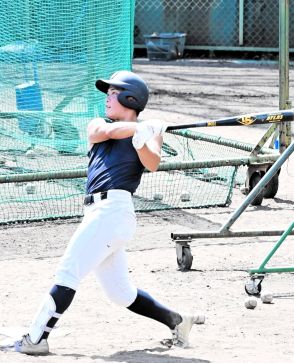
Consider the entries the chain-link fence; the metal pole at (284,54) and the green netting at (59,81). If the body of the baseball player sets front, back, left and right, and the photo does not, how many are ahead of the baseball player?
0

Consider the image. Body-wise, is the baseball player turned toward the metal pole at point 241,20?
no

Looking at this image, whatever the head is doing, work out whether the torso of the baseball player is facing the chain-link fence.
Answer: no

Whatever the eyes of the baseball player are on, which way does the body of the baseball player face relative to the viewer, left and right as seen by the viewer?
facing the viewer and to the left of the viewer

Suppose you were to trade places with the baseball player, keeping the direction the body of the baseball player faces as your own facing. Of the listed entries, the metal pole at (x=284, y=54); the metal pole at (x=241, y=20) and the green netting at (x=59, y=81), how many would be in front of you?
0

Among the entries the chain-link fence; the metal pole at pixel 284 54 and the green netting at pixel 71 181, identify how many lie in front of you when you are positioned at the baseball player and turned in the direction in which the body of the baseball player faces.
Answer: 0

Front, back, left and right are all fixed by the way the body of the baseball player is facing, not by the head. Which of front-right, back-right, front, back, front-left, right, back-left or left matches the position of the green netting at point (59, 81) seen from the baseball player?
back-right

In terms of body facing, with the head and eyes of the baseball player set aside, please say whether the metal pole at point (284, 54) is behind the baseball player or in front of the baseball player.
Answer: behind

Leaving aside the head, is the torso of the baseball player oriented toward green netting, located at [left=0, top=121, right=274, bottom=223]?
no
